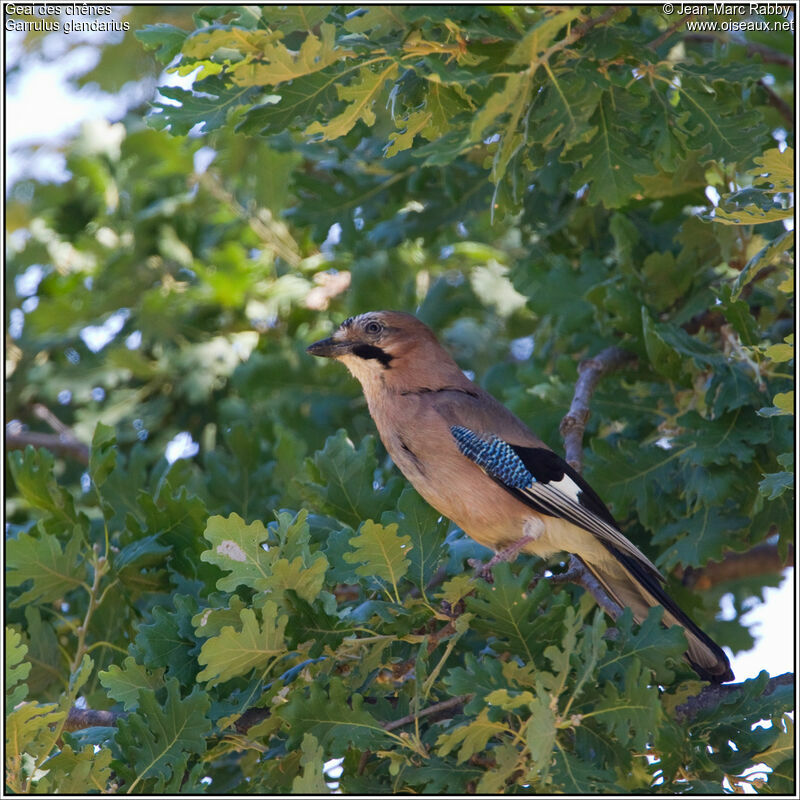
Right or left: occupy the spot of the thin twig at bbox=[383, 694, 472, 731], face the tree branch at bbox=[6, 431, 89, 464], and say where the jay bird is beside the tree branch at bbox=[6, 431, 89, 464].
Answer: right

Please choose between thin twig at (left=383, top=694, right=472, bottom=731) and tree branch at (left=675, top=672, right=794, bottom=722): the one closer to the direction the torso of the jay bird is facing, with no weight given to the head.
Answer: the thin twig

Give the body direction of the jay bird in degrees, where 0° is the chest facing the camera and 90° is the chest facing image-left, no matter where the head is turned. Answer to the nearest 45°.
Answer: approximately 90°

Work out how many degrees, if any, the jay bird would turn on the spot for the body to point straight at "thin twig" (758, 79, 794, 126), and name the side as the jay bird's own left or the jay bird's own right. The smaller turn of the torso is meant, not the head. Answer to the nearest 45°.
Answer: approximately 135° to the jay bird's own right

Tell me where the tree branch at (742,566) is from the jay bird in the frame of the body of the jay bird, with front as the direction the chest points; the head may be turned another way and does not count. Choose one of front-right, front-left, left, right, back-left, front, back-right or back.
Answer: back-right

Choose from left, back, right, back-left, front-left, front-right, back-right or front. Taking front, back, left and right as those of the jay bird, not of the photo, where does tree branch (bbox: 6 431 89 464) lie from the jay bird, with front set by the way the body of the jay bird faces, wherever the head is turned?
front-right

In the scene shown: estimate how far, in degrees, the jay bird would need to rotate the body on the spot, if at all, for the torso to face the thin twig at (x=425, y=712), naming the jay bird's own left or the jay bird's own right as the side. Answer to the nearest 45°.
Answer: approximately 90° to the jay bird's own left
